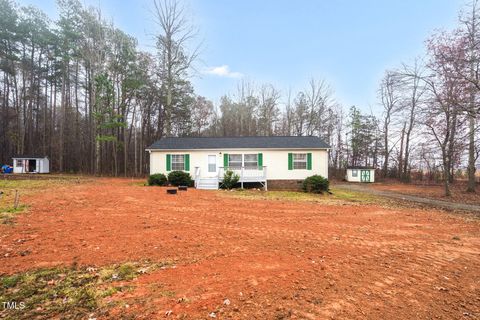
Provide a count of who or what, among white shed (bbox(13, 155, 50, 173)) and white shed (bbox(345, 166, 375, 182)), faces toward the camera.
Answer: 2

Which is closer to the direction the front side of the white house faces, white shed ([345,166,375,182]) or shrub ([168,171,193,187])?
the shrub

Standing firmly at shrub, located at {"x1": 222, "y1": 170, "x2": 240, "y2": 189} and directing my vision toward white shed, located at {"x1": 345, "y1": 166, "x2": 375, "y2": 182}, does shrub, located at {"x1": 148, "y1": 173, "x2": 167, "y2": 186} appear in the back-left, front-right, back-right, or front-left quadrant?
back-left

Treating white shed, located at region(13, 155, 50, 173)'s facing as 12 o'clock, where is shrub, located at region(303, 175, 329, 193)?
The shrub is roughly at 11 o'clock from the white shed.

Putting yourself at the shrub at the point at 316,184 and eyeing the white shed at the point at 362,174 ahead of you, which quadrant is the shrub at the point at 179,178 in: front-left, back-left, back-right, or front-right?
back-left

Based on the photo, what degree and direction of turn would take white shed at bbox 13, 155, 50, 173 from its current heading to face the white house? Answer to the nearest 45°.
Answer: approximately 45° to its left

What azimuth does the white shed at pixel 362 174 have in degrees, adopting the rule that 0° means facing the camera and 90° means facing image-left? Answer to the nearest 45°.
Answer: approximately 0°
